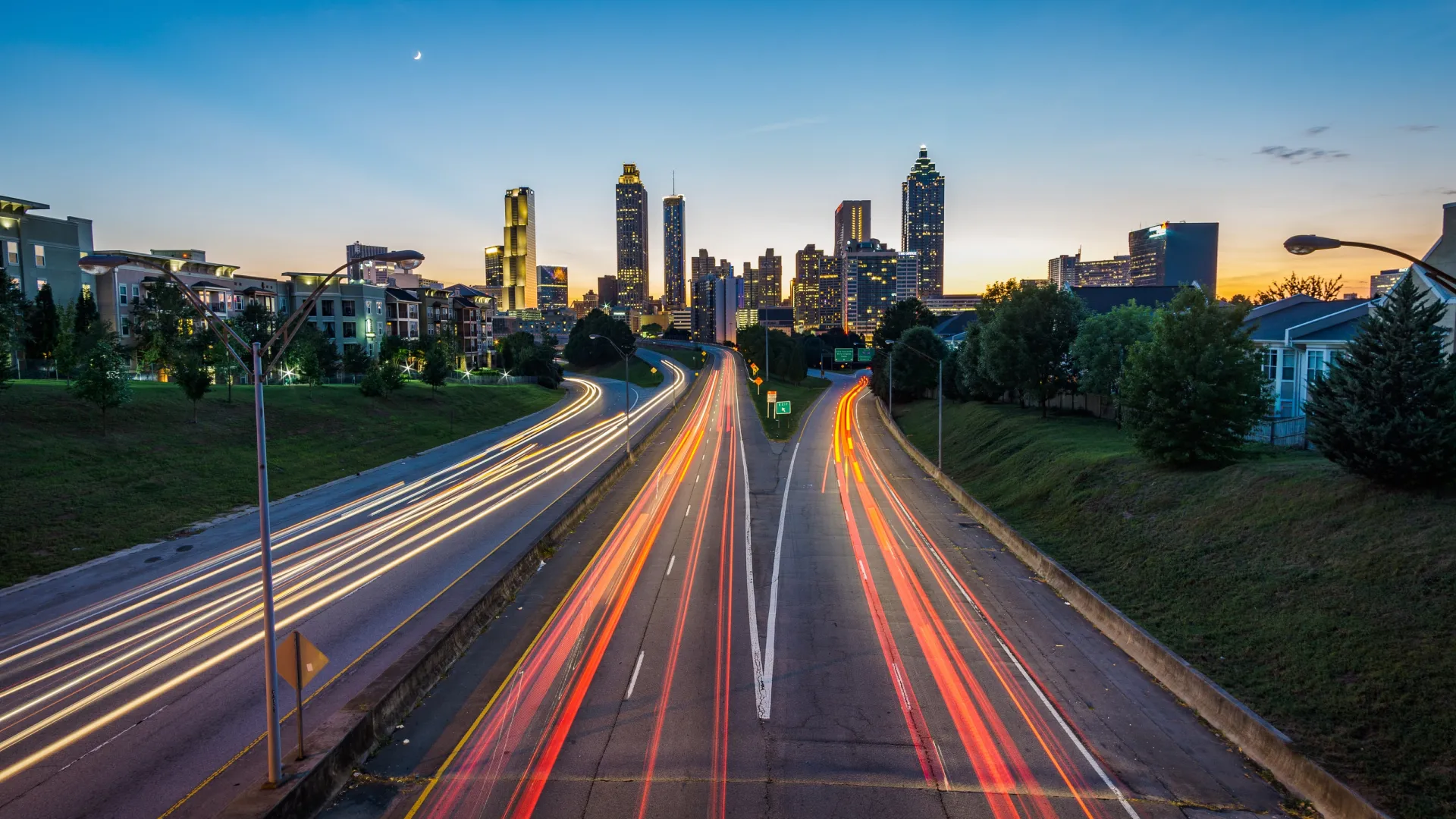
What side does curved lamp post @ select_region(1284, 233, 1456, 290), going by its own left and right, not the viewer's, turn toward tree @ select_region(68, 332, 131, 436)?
front

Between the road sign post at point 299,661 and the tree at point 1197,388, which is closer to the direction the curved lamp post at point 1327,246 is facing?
the road sign post

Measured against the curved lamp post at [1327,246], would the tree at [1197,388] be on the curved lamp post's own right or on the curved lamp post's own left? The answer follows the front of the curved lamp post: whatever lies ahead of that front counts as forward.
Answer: on the curved lamp post's own right

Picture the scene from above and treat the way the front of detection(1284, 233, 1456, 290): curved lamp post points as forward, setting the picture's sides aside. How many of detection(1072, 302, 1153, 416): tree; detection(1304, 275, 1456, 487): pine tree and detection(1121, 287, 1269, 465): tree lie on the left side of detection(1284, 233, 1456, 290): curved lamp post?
0

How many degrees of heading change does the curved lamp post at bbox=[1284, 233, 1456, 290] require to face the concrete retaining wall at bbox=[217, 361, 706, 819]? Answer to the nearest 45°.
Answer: approximately 45° to its left

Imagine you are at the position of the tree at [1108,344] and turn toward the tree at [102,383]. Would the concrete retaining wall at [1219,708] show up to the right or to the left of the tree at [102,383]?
left

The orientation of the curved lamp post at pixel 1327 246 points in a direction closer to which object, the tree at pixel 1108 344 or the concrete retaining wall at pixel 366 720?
the concrete retaining wall

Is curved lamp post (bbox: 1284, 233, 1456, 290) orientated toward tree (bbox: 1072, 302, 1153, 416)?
no

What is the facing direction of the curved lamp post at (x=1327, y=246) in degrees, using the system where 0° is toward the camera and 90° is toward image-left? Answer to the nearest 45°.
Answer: approximately 90°

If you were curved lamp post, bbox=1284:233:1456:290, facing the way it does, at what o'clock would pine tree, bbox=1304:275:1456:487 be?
The pine tree is roughly at 3 o'clock from the curved lamp post.
